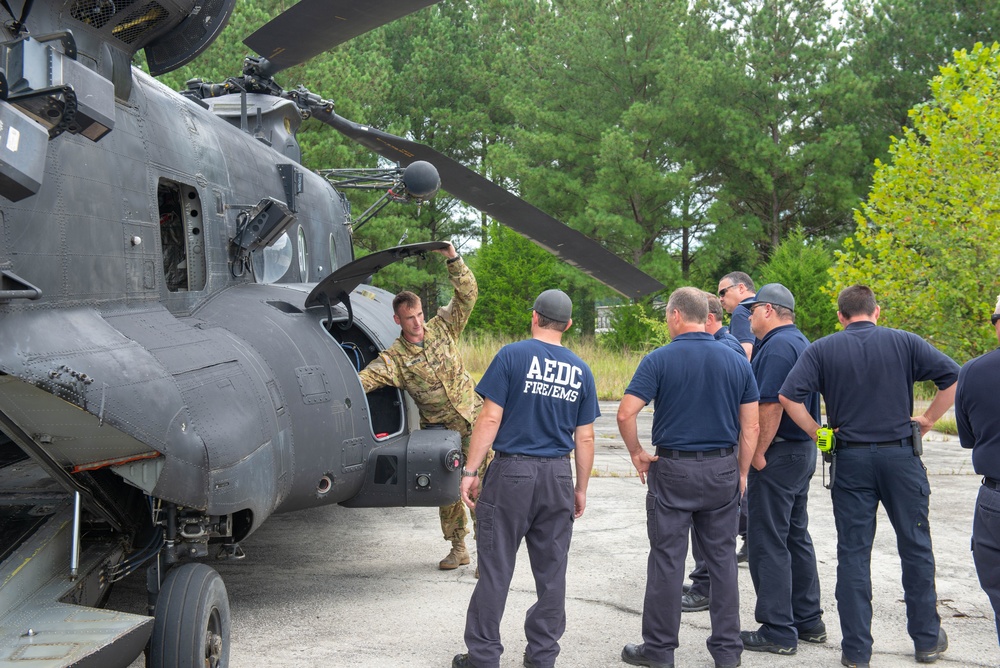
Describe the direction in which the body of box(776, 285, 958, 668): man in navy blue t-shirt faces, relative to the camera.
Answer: away from the camera

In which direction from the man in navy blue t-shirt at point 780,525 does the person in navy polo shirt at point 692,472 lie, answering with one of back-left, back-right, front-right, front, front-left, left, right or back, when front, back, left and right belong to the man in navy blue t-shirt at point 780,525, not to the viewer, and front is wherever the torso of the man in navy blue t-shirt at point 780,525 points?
left

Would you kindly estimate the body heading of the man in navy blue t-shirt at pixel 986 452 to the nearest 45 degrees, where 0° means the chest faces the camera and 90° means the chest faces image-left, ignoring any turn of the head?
approximately 135°

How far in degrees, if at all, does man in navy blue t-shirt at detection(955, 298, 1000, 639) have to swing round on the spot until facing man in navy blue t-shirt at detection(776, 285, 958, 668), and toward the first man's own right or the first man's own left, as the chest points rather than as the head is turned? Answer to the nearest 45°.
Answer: approximately 90° to the first man's own left

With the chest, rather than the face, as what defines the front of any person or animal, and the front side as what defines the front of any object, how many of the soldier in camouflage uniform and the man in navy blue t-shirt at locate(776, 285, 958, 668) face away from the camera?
1

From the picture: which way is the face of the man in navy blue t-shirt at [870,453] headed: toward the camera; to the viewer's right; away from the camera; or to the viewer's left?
away from the camera

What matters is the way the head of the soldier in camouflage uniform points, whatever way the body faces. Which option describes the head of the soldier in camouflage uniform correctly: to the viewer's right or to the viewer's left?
to the viewer's right

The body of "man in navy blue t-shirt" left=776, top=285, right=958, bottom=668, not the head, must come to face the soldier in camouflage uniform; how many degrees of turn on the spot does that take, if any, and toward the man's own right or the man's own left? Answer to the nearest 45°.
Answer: approximately 90° to the man's own left

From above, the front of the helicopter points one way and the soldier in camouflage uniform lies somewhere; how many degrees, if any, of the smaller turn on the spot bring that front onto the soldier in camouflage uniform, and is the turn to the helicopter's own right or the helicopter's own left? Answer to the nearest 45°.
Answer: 0° — it already faces them

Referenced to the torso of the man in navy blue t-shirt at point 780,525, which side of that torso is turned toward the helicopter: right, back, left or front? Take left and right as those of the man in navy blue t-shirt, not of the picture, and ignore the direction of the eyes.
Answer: front
